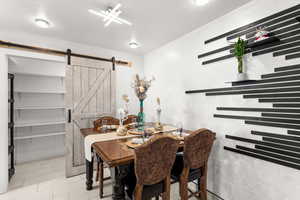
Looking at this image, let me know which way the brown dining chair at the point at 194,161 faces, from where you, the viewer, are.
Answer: facing away from the viewer and to the left of the viewer

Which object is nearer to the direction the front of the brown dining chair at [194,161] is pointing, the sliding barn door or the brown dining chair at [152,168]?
the sliding barn door

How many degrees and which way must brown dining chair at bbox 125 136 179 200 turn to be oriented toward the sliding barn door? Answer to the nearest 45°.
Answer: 0° — it already faces it

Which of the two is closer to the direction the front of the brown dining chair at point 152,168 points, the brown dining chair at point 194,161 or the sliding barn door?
the sliding barn door

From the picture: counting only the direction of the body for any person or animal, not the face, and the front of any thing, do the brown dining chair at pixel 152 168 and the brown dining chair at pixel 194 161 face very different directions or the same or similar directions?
same or similar directions

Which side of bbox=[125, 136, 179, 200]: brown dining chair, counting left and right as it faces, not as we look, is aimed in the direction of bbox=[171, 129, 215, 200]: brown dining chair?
right

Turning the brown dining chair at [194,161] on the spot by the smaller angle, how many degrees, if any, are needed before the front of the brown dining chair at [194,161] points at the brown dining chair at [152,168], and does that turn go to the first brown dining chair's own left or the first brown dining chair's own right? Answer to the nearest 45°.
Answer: approximately 90° to the first brown dining chair's own left

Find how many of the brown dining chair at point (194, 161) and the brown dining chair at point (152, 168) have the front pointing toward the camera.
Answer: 0

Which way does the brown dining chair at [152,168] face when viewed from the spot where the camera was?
facing away from the viewer and to the left of the viewer

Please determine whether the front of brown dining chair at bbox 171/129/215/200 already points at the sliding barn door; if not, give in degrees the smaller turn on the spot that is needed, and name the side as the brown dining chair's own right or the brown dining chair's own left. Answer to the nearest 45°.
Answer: approximately 45° to the brown dining chair's own left
